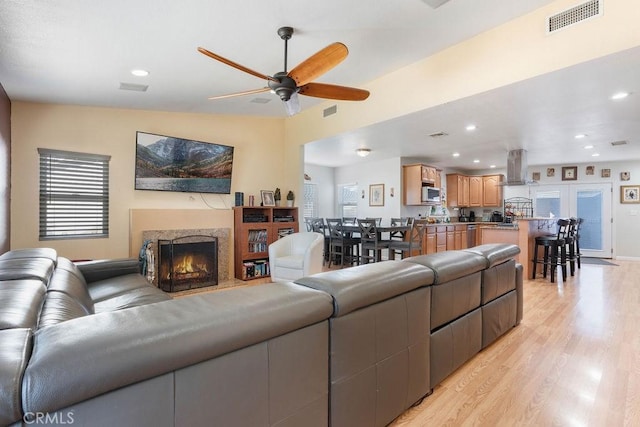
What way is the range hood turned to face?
toward the camera

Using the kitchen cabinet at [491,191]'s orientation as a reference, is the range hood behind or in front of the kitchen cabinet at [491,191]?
in front

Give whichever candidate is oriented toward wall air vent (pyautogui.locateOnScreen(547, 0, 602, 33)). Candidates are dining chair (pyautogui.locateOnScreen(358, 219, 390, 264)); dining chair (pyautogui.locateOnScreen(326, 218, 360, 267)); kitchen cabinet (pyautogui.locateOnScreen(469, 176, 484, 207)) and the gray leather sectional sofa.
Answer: the kitchen cabinet

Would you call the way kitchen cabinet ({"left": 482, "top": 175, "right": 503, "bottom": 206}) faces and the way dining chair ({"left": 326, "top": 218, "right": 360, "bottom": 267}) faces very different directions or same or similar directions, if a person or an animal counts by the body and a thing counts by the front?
very different directions

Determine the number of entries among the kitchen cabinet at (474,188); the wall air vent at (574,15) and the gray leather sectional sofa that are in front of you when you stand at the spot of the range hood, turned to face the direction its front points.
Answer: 2

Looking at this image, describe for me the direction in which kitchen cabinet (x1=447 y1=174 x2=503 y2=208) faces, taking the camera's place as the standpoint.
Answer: facing the viewer

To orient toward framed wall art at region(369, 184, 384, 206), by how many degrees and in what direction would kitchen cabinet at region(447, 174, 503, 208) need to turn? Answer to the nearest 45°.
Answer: approximately 45° to its right

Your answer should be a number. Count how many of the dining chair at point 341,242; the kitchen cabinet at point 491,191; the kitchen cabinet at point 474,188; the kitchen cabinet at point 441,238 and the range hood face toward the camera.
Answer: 4

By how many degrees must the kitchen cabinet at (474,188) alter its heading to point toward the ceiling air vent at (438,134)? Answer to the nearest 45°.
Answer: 0° — it already faces it

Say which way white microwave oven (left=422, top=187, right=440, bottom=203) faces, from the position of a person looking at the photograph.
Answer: facing the viewer and to the right of the viewer

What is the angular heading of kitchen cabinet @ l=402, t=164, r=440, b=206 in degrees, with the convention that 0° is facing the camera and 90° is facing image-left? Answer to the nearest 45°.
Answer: approximately 315°

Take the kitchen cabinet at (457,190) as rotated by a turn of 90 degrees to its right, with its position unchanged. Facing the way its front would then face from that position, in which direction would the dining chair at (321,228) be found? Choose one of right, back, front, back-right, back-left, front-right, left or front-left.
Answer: front

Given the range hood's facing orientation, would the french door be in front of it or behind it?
behind

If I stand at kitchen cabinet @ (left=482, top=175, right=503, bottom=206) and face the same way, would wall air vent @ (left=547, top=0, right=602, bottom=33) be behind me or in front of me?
in front

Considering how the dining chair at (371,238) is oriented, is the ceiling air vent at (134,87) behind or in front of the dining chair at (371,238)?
behind

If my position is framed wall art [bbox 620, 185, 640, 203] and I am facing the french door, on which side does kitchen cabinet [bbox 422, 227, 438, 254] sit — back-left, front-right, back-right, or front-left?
front-left

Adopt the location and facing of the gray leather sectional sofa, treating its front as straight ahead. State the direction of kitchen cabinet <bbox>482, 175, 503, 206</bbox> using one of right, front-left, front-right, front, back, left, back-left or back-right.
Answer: right

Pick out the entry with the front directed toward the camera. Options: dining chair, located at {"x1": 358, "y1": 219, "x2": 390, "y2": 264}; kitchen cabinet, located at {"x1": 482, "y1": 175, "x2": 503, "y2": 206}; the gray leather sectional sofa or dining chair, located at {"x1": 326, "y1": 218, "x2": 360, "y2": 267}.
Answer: the kitchen cabinet

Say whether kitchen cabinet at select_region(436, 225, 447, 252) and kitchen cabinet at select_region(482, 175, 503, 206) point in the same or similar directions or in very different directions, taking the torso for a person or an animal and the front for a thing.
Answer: same or similar directions
